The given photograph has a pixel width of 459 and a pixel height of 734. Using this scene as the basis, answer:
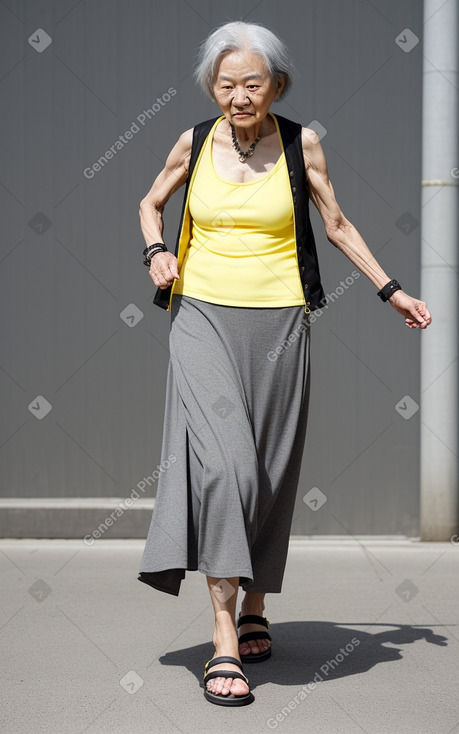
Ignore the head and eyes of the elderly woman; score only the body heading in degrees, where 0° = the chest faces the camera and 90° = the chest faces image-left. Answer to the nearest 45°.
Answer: approximately 0°
